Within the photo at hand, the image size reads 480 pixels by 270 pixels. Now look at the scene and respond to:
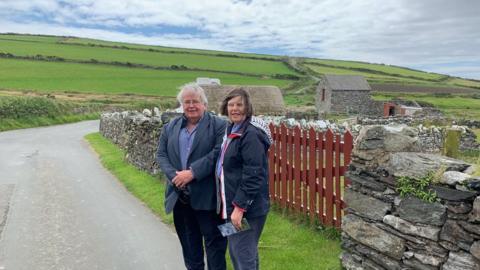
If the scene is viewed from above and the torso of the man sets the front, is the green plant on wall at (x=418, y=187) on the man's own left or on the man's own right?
on the man's own left

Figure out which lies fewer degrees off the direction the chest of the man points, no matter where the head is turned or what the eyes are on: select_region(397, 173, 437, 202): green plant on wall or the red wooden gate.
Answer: the green plant on wall

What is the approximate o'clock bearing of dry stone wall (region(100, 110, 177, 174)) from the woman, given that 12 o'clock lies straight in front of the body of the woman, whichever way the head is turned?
The dry stone wall is roughly at 4 o'clock from the woman.

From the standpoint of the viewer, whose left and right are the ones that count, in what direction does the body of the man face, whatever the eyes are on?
facing the viewer

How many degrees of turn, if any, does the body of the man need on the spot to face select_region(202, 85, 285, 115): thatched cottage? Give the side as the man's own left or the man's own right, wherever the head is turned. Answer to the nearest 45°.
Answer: approximately 180°

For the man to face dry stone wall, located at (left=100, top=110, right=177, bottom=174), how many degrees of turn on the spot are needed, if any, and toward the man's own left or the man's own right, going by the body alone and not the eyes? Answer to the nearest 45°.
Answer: approximately 180°

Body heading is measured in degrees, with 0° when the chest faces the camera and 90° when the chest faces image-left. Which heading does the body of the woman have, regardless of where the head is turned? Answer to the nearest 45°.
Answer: approximately 45°

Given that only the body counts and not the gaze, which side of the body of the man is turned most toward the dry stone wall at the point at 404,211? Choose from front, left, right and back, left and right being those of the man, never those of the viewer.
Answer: left

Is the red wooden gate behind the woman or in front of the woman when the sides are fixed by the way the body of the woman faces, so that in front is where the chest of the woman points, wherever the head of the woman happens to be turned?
behind

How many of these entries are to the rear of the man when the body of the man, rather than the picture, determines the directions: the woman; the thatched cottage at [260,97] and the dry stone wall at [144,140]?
2

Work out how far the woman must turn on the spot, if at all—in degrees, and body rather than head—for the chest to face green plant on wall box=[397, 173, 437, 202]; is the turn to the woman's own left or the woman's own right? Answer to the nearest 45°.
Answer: approximately 135° to the woman's own left
